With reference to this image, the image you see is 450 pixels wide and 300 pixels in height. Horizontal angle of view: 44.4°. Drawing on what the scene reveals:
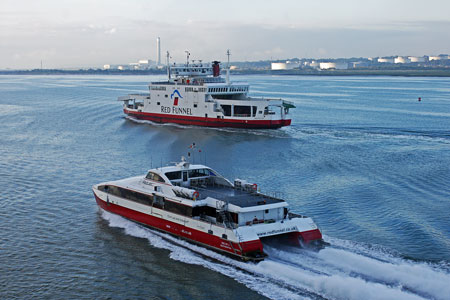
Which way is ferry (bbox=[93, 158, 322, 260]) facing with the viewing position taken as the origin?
facing away from the viewer and to the left of the viewer
